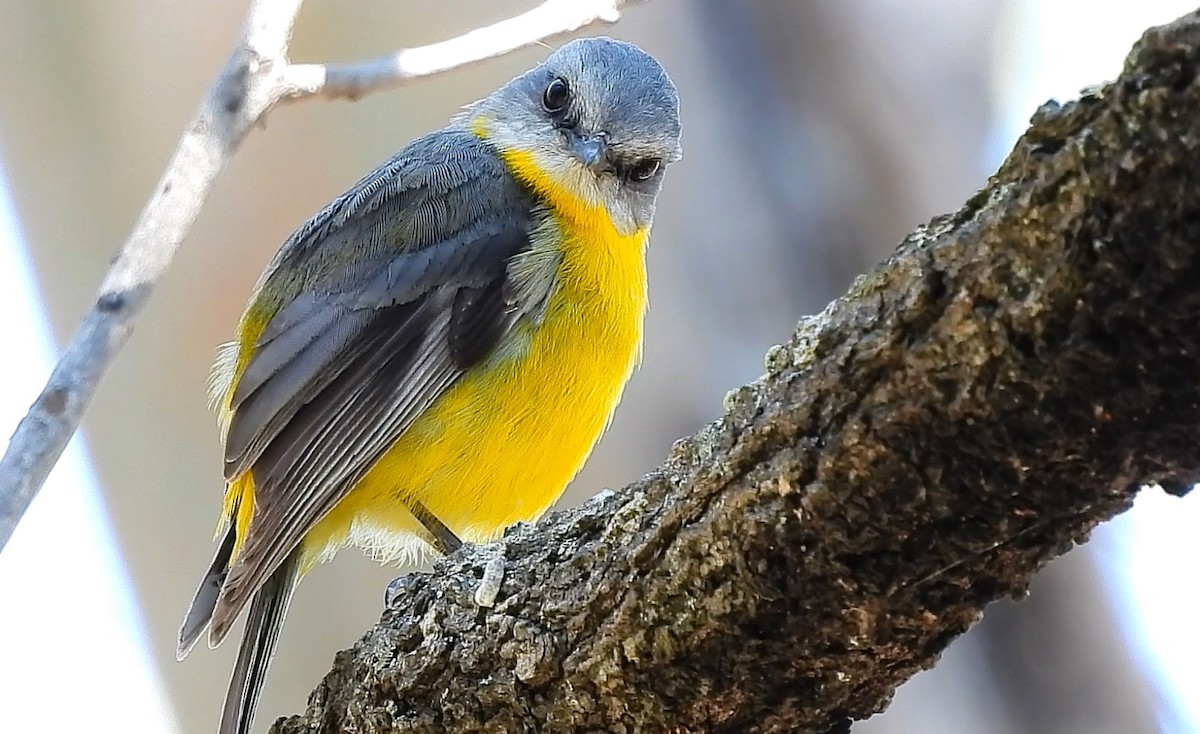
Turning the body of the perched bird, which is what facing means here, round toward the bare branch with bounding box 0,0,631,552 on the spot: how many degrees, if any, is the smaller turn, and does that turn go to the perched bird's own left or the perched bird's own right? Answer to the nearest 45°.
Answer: approximately 90° to the perched bird's own right

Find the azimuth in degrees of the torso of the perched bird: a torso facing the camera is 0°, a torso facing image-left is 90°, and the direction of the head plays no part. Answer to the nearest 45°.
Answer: approximately 270°
